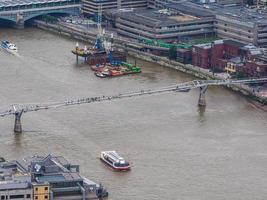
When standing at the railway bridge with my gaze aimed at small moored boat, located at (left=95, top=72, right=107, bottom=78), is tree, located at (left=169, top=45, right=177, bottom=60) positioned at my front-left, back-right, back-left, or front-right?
front-left

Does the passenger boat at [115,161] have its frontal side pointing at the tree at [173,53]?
no

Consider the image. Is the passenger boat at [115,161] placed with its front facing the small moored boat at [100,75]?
no

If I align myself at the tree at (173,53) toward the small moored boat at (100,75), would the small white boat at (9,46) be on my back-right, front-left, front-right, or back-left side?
front-right

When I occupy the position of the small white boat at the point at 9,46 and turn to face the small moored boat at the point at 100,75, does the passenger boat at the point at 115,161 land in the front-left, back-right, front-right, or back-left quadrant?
front-right
